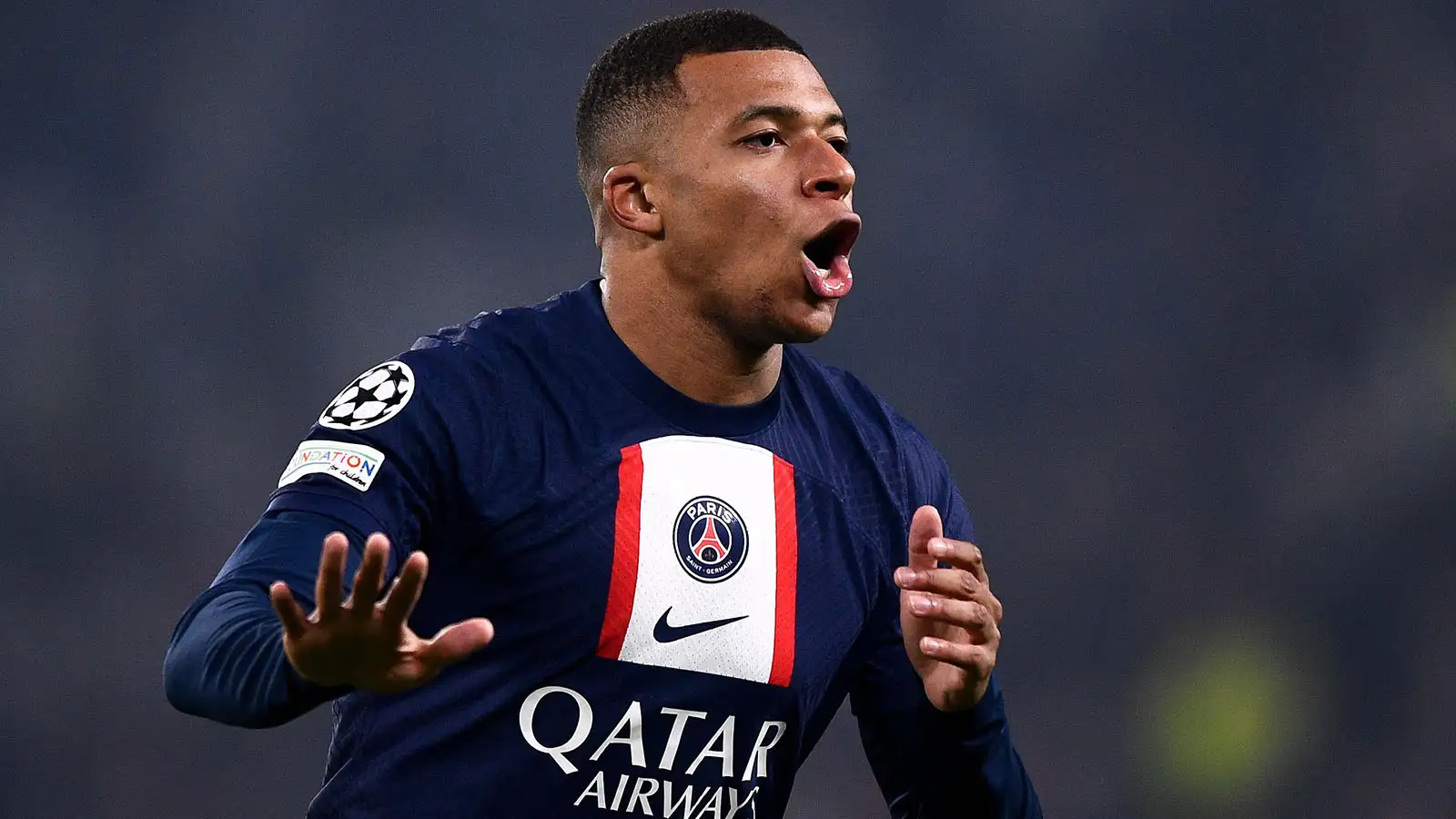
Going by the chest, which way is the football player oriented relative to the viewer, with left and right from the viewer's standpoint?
facing the viewer and to the right of the viewer
